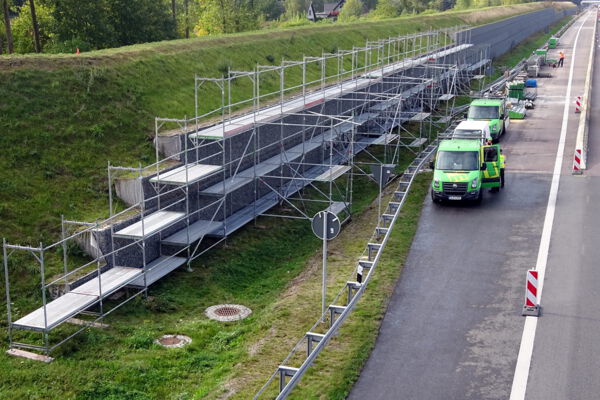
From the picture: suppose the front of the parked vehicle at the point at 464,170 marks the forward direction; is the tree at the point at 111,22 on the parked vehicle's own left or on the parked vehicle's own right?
on the parked vehicle's own right

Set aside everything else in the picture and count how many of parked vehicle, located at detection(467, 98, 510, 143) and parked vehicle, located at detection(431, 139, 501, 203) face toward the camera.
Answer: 2

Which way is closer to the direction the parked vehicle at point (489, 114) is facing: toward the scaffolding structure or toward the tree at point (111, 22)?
the scaffolding structure

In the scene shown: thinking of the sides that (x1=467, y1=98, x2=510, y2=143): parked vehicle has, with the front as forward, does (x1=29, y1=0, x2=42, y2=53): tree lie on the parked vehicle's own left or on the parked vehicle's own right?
on the parked vehicle's own right

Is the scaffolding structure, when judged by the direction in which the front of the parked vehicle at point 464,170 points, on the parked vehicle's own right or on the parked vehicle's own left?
on the parked vehicle's own right

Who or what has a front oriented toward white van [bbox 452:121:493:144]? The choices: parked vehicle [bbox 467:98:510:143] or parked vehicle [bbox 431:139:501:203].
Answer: parked vehicle [bbox 467:98:510:143]

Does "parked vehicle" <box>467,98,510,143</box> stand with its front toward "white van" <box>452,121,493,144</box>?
yes

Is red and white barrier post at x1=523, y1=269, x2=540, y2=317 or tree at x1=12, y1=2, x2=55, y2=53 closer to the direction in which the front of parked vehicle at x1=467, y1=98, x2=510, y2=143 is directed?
the red and white barrier post

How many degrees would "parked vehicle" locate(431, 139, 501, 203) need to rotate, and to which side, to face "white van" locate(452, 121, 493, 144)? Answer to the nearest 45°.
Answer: approximately 180°

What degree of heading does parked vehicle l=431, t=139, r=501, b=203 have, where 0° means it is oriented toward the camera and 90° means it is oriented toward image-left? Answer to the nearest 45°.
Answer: approximately 0°

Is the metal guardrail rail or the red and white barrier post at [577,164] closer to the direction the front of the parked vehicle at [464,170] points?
the metal guardrail rail
